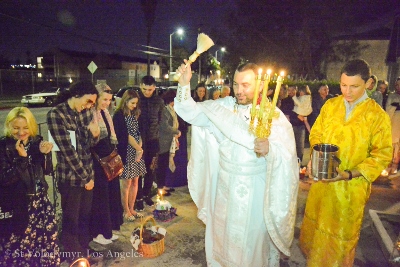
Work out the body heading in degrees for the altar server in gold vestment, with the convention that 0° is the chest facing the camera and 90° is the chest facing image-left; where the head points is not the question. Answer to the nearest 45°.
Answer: approximately 45°

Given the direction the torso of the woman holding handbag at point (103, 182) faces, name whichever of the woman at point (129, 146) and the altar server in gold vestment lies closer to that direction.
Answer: the altar server in gold vestment

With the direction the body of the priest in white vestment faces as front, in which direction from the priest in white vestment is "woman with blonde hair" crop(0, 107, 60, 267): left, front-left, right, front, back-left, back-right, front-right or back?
right

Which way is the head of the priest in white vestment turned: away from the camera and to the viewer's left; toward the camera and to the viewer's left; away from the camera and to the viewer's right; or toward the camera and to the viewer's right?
toward the camera and to the viewer's left

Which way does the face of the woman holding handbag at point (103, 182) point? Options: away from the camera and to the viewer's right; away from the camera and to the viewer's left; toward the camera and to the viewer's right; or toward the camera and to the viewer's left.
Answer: toward the camera and to the viewer's right

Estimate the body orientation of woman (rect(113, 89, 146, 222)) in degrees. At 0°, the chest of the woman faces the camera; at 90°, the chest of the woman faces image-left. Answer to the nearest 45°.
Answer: approximately 315°

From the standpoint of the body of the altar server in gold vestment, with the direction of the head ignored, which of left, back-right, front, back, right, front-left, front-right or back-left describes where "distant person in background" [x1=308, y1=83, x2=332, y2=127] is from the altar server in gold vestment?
back-right

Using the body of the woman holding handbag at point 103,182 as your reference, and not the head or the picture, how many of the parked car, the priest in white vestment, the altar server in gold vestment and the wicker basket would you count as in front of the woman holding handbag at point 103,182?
3

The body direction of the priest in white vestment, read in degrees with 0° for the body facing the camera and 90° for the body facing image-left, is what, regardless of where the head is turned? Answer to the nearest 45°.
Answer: approximately 0°

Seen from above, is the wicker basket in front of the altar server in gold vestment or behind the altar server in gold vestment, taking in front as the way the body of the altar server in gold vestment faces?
in front

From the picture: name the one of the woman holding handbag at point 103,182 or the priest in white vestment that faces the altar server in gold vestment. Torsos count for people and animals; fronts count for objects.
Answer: the woman holding handbag

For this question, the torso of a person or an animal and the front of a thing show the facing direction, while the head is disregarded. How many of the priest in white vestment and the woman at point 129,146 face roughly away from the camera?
0
